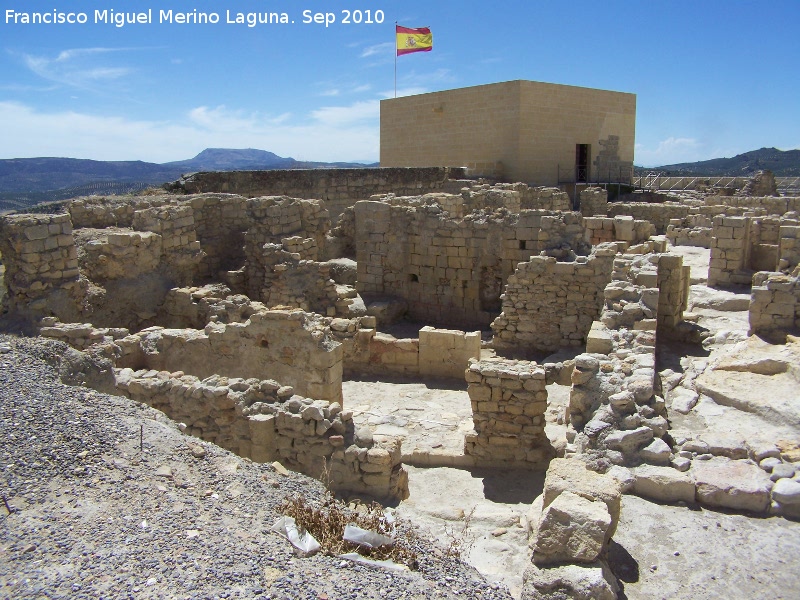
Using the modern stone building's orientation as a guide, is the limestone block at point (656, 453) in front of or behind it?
in front

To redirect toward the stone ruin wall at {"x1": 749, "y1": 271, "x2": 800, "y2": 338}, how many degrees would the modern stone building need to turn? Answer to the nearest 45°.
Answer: approximately 45° to its right

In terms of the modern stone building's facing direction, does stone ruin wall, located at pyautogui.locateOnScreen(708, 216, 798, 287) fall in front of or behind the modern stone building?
in front

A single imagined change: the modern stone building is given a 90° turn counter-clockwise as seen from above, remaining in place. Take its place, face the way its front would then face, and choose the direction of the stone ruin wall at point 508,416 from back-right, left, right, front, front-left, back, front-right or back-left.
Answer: back-right

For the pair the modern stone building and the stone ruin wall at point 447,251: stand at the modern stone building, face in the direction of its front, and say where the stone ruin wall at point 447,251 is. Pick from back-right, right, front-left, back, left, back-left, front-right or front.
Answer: front-right

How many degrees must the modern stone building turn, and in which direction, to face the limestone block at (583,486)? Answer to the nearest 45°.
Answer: approximately 45° to its right

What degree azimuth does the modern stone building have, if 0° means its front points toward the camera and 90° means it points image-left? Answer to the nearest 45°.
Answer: approximately 315°

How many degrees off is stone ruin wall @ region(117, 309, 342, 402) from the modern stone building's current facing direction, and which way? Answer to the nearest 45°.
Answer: approximately 45° to its right

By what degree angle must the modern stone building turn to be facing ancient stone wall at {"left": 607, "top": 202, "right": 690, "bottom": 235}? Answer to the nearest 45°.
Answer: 0° — it already faces it

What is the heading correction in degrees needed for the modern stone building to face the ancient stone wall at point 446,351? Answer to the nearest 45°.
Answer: approximately 45° to its right

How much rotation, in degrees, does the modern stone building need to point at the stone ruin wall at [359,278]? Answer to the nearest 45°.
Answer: approximately 45° to its right

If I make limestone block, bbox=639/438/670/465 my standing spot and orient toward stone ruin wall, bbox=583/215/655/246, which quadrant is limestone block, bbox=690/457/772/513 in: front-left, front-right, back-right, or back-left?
back-right

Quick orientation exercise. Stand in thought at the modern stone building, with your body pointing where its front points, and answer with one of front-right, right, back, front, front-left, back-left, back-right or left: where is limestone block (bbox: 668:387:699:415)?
front-right
